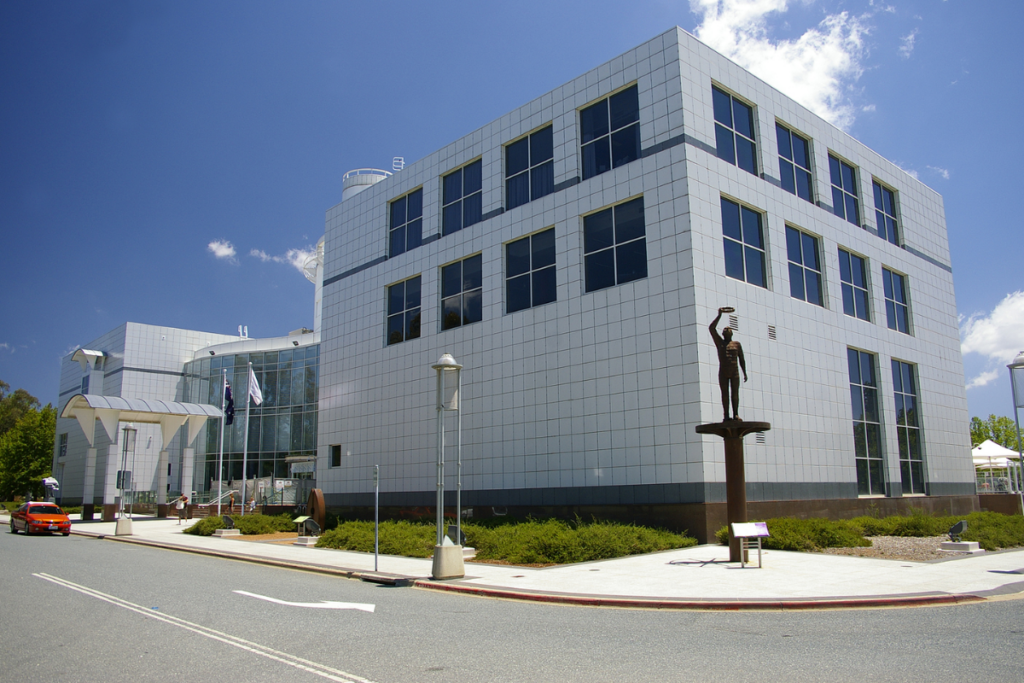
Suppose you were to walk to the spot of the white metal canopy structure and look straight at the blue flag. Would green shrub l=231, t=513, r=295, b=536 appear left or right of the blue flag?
right

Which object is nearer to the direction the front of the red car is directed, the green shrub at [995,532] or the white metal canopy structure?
the green shrub

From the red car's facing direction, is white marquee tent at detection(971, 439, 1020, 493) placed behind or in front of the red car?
in front

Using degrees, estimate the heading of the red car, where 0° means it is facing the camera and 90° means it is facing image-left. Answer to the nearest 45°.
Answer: approximately 315°

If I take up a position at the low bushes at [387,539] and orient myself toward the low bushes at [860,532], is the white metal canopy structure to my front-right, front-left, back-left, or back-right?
back-left

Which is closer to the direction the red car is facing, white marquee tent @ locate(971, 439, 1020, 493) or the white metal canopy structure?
the white marquee tent

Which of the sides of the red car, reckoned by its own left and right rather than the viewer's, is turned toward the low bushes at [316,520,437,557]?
front

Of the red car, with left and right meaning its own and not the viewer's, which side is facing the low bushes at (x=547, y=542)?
front

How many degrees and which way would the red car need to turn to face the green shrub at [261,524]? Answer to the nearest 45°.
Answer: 0° — it already faces it
